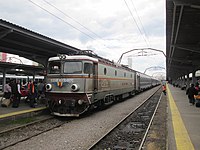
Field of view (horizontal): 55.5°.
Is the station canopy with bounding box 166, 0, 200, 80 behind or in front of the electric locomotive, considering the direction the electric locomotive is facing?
behind

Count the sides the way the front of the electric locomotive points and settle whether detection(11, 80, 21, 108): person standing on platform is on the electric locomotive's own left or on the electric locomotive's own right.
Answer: on the electric locomotive's own right

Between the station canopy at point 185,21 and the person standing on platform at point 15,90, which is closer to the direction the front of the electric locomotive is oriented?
the person standing on platform

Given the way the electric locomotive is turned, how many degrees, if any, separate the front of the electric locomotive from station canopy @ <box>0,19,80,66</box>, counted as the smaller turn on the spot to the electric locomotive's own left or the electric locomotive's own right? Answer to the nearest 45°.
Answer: approximately 90° to the electric locomotive's own right

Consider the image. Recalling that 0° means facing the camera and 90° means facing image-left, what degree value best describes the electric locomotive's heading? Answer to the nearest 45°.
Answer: approximately 45°
